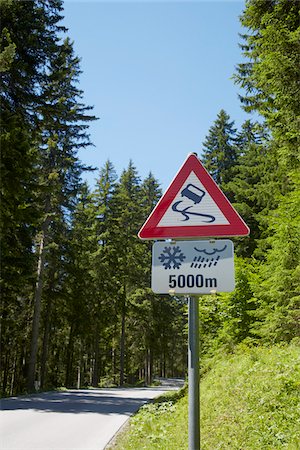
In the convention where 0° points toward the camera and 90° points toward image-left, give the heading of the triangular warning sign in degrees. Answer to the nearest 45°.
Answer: approximately 0°

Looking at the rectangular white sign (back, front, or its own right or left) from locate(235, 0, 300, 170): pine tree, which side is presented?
back

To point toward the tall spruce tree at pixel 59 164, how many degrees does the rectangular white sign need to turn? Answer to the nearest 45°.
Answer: approximately 180°

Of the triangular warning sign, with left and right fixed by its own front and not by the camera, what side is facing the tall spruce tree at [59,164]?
back

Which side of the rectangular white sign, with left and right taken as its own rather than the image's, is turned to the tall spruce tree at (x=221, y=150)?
back

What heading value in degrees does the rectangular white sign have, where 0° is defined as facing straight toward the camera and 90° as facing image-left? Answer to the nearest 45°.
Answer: approximately 0°

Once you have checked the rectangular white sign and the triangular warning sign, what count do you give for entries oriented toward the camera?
2

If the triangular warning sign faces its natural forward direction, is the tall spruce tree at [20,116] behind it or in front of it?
behind
